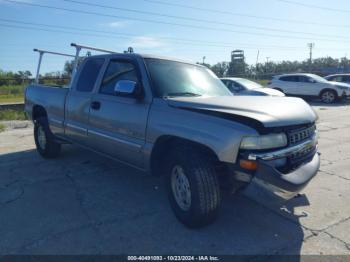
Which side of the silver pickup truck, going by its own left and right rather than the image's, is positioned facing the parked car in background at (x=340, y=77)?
left

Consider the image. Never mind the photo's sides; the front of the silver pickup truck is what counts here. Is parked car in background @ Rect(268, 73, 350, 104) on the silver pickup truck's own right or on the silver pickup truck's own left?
on the silver pickup truck's own left

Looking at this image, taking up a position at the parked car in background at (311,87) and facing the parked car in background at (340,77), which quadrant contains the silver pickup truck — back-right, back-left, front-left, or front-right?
back-right

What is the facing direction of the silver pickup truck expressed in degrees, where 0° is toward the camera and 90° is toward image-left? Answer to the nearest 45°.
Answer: approximately 315°
